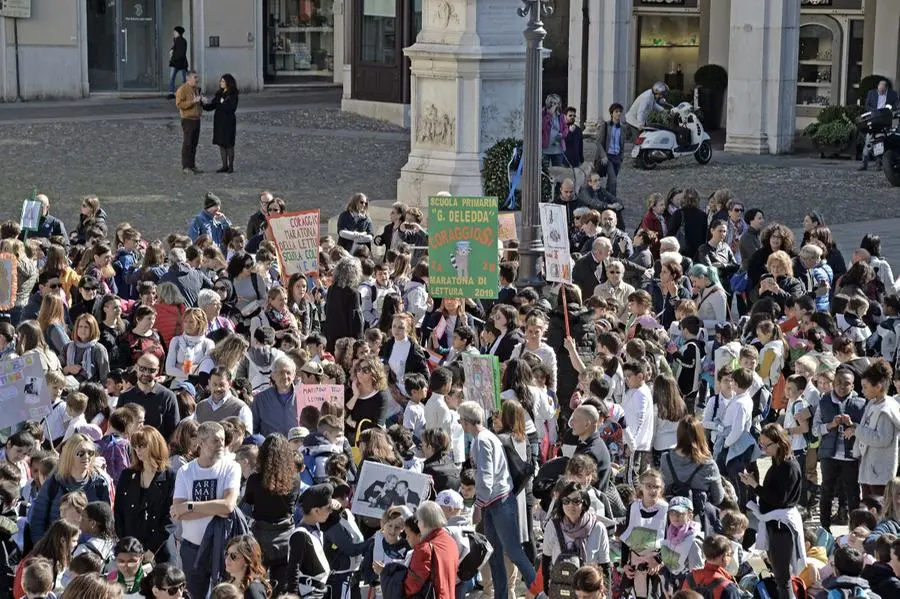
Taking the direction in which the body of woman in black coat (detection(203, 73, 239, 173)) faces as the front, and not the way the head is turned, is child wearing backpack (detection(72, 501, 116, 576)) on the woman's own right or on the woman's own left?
on the woman's own left

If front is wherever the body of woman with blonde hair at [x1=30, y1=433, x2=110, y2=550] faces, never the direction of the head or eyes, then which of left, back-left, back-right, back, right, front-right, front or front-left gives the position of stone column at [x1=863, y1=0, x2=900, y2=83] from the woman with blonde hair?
left

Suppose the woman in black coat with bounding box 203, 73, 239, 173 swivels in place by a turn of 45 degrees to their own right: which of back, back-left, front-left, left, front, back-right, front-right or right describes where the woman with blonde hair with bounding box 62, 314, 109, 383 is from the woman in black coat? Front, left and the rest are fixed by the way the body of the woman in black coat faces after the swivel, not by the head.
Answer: back-left

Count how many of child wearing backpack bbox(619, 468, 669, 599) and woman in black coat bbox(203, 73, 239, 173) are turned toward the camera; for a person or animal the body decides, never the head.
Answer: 1

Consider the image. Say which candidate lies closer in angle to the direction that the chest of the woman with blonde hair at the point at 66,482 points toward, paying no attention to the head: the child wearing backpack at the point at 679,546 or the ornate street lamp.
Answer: the child wearing backpack

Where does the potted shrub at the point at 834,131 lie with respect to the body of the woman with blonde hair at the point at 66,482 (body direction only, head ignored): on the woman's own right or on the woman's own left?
on the woman's own left

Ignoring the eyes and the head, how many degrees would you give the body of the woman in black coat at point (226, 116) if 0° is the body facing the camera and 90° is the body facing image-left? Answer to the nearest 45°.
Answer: approximately 90°

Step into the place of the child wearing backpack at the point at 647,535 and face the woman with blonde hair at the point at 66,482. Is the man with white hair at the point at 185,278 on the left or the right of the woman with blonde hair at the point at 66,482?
right

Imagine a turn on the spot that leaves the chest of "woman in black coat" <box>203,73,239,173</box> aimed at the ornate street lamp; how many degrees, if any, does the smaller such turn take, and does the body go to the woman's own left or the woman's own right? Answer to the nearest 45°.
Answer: approximately 90° to the woman's own left

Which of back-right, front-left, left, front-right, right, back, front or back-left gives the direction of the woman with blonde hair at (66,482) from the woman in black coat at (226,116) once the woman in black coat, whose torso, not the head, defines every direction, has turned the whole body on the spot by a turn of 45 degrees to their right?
back-left

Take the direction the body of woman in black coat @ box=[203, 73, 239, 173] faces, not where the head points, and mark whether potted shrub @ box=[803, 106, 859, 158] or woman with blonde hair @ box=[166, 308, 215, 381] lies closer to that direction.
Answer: the woman with blonde hair

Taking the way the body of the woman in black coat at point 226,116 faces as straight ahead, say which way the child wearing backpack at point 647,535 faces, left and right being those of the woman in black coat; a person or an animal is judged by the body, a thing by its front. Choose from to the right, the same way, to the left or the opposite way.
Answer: to the left

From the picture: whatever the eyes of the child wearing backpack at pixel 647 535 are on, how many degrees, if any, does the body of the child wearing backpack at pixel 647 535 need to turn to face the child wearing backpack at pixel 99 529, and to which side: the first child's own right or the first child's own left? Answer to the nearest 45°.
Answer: approximately 90° to the first child's own right

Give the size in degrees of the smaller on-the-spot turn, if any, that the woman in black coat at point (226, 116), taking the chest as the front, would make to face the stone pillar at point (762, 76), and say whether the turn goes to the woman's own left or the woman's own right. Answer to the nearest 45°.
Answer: approximately 180°
